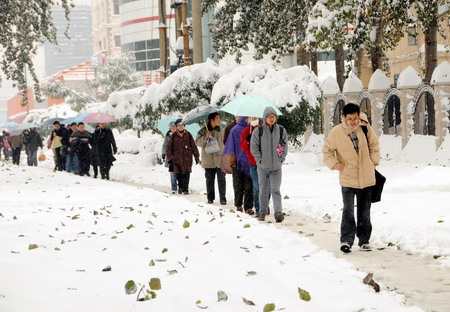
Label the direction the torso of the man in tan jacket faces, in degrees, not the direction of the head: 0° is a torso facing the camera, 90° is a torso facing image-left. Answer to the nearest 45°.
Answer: approximately 0°

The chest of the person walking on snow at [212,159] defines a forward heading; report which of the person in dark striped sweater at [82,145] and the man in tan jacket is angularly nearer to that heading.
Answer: the man in tan jacket

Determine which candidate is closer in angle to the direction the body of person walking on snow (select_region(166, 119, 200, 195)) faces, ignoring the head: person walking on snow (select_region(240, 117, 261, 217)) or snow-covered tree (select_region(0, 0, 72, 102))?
the person walking on snow

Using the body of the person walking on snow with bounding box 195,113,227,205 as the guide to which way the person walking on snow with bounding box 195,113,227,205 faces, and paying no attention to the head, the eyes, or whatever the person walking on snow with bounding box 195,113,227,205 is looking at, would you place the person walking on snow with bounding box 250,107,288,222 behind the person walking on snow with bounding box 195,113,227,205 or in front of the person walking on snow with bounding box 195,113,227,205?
in front

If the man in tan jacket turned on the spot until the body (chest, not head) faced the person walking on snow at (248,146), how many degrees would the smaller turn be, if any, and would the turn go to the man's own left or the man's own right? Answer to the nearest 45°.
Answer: approximately 135° to the man's own right

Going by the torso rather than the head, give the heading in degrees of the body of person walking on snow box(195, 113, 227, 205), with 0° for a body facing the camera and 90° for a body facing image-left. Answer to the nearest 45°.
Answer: approximately 315°
